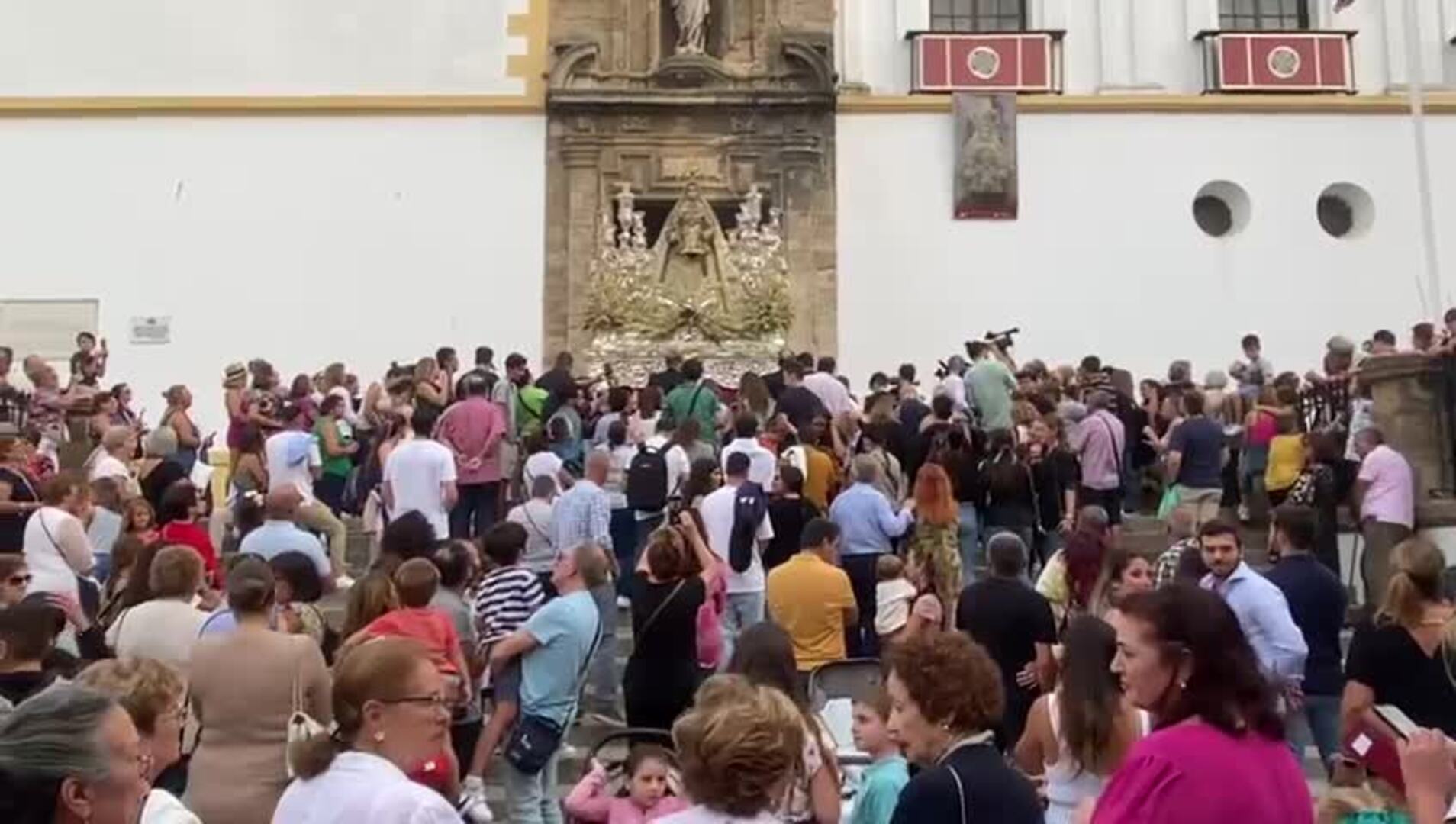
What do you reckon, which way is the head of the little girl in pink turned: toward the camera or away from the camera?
toward the camera

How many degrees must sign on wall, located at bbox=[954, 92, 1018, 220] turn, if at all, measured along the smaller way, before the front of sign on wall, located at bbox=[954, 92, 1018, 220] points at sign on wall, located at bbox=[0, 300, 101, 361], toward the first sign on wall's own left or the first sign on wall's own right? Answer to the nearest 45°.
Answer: approximately 90° to the first sign on wall's own right

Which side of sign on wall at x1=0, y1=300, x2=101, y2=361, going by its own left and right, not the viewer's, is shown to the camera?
front

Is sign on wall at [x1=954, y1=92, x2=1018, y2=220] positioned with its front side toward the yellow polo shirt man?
yes

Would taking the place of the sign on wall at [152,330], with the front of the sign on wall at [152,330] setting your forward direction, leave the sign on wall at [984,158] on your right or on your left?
on your left

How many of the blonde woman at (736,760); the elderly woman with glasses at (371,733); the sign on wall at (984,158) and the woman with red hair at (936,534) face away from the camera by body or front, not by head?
2

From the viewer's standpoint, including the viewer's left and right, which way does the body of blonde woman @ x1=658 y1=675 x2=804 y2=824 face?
facing away from the viewer

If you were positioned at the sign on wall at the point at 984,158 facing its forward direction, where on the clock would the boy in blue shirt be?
The boy in blue shirt is roughly at 12 o'clock from the sign on wall.

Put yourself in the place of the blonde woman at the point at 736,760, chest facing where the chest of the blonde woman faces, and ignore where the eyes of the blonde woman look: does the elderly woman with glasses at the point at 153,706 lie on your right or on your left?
on your left

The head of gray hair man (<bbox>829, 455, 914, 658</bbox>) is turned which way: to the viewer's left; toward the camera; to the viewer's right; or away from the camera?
away from the camera

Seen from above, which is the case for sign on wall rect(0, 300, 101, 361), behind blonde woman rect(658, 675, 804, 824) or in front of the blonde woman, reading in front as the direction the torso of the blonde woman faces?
in front

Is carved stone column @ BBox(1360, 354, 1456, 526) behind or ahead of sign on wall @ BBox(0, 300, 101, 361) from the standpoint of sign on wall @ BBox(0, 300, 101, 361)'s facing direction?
ahead

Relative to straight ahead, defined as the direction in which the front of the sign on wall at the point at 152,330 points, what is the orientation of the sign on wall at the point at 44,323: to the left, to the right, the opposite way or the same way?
the same way

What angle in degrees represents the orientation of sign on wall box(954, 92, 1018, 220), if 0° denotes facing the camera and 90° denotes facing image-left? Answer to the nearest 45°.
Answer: approximately 0°

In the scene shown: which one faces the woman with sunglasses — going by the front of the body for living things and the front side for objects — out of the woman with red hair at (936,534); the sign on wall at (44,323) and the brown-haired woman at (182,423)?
the sign on wall
